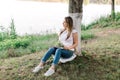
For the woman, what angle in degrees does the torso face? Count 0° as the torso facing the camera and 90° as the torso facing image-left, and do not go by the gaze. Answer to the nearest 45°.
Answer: approximately 45°

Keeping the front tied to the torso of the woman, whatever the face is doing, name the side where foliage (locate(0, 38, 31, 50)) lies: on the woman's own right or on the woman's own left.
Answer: on the woman's own right
